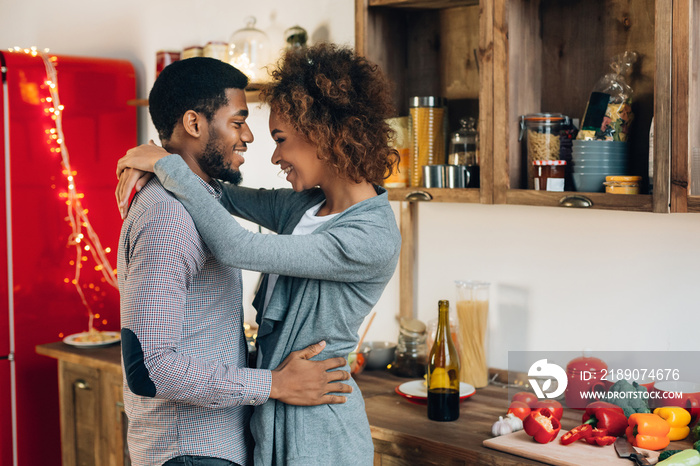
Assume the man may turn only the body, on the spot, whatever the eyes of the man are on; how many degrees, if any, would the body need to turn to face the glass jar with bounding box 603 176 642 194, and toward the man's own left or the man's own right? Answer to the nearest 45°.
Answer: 0° — they already face it

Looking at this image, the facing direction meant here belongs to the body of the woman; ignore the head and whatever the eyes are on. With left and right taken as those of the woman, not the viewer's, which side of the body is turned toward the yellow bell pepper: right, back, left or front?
back

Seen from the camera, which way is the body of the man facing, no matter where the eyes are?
to the viewer's right

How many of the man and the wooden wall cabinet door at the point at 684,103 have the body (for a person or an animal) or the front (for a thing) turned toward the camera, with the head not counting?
1

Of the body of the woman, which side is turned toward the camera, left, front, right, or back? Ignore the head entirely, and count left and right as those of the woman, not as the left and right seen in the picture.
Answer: left

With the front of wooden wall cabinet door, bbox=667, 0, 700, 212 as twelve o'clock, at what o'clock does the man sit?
The man is roughly at 2 o'clock from the wooden wall cabinet door.

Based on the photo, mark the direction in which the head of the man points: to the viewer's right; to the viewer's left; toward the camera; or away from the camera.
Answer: to the viewer's right
